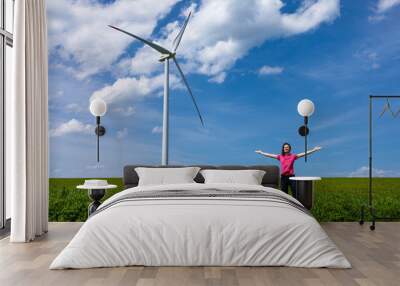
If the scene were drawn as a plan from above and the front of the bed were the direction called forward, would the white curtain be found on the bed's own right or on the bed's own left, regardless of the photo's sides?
on the bed's own right

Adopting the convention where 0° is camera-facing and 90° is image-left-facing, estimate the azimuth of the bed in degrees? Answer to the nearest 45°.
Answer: approximately 0°

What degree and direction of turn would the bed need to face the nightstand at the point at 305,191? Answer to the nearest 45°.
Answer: approximately 135° to its left
